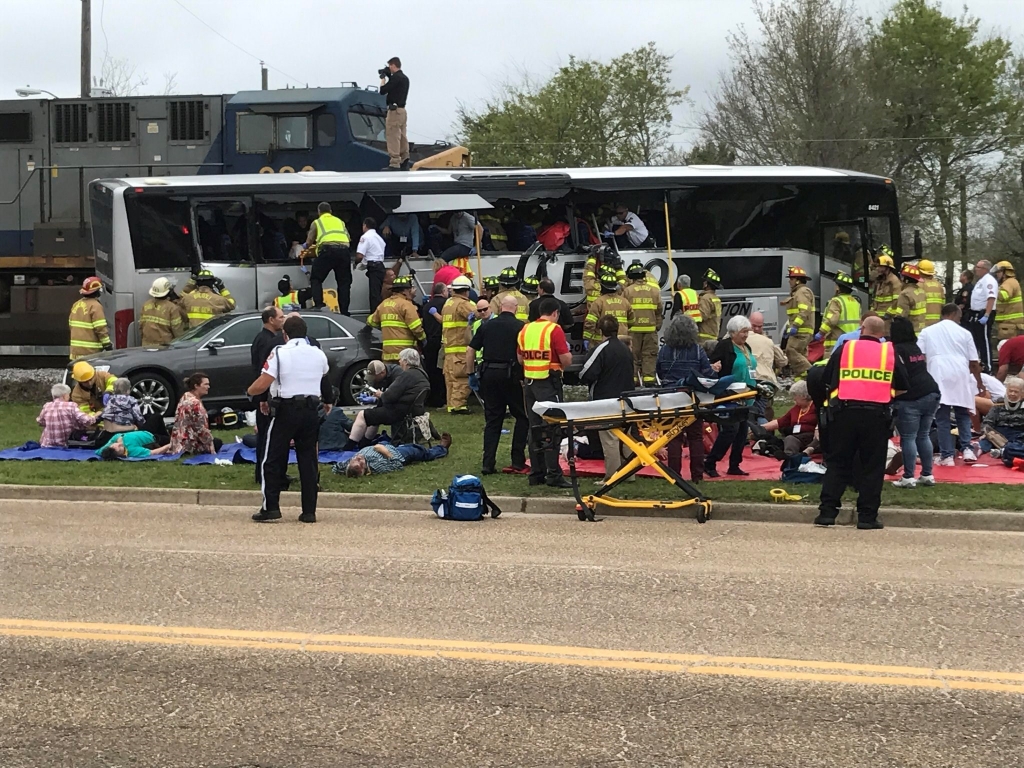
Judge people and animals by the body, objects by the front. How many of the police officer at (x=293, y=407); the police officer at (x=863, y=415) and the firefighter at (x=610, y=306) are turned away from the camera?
3

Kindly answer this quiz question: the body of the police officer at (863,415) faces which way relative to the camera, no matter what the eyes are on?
away from the camera

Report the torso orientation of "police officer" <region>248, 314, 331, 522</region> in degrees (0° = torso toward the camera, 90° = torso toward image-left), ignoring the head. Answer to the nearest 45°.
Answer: approximately 180°

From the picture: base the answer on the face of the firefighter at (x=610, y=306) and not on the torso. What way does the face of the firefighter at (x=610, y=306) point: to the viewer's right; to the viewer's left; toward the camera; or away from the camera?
away from the camera

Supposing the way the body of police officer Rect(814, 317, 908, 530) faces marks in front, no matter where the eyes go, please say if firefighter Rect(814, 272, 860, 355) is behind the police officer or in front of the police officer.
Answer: in front

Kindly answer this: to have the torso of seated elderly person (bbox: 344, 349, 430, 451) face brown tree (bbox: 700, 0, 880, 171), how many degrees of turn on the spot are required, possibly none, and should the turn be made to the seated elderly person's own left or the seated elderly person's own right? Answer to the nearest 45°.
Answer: approximately 135° to the seated elderly person's own right

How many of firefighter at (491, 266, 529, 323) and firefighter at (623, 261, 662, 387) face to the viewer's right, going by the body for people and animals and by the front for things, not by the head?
0

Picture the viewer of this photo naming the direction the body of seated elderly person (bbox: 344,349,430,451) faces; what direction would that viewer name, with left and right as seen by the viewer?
facing to the left of the viewer

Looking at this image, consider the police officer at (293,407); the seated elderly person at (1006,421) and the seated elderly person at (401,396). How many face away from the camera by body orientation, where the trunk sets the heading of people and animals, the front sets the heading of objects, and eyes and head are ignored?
1

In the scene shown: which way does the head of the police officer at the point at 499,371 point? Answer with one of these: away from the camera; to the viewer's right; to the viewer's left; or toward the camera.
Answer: away from the camera
